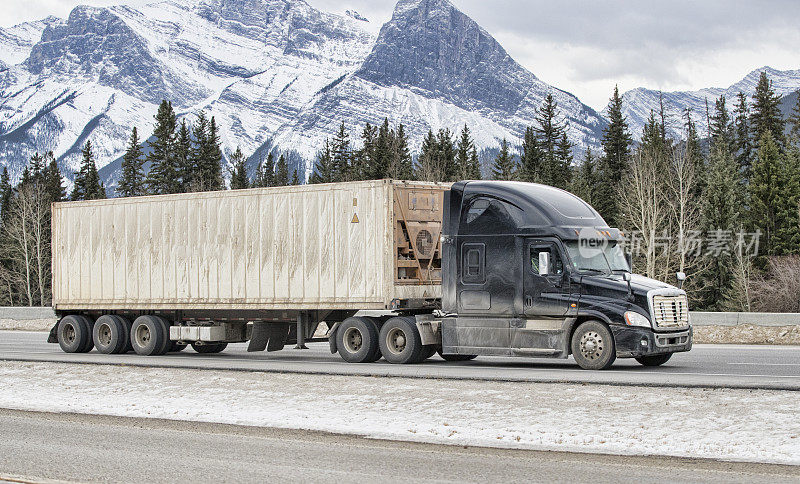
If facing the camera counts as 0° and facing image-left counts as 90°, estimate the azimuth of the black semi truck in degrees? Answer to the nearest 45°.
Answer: approximately 315°
